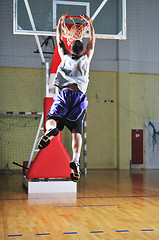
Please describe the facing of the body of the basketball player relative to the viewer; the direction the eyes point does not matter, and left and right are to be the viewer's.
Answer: facing away from the viewer

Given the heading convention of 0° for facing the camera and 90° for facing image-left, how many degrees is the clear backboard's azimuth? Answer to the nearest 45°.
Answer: approximately 0°
